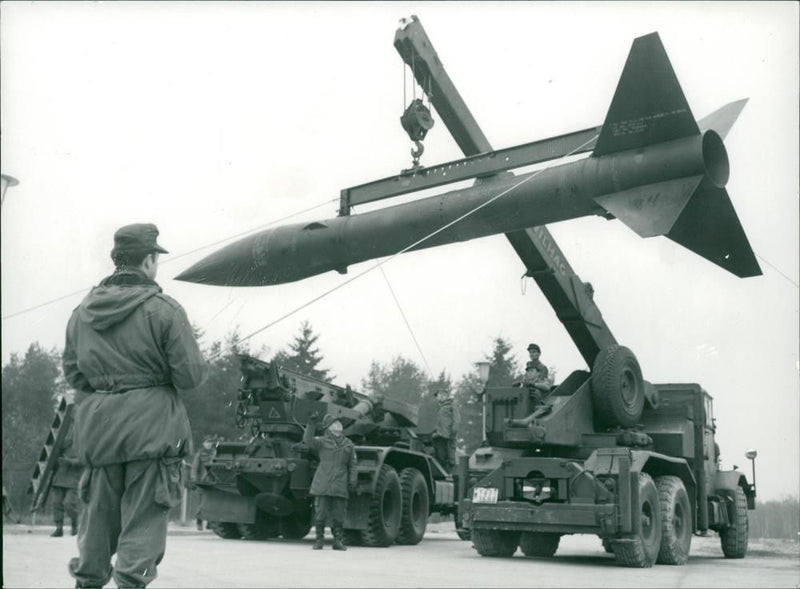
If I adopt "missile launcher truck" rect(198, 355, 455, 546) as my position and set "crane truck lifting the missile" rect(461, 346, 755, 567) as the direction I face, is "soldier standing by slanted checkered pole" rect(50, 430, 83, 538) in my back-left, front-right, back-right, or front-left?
back-right

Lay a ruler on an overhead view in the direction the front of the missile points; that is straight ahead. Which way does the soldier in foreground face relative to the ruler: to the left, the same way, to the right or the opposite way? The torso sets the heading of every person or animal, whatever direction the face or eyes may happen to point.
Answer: to the right

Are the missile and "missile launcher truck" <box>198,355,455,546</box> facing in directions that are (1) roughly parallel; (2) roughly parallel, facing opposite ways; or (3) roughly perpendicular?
roughly perpendicular

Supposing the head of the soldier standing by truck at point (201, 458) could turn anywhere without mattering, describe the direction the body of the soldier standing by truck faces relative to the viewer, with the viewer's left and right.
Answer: facing to the right of the viewer

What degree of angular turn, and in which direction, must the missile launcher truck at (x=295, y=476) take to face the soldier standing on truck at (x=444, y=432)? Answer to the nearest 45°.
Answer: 0° — it already faces them

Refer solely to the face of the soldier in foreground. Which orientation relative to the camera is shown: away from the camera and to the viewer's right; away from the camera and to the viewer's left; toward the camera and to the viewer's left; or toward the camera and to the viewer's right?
away from the camera and to the viewer's right

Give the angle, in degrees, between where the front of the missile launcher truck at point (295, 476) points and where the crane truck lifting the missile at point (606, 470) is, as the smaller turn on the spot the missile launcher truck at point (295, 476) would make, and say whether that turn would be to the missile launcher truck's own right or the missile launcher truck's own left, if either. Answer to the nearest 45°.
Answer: approximately 90° to the missile launcher truck's own right
